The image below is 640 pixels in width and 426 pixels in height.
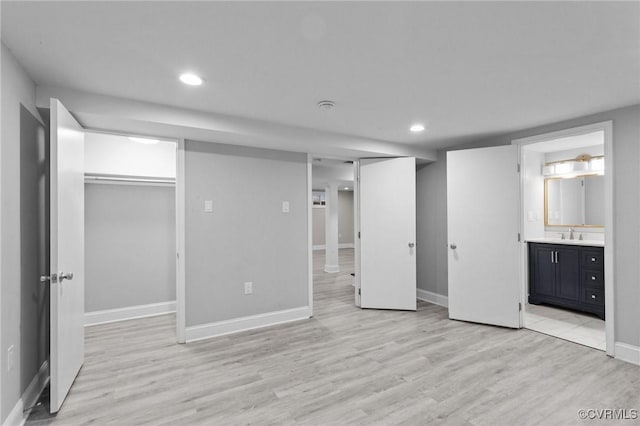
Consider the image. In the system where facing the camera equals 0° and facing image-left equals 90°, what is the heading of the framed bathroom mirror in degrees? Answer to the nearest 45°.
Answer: approximately 0°

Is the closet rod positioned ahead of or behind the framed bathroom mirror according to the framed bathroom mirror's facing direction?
ahead

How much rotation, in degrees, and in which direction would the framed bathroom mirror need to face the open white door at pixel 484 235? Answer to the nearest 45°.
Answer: approximately 45° to its right
